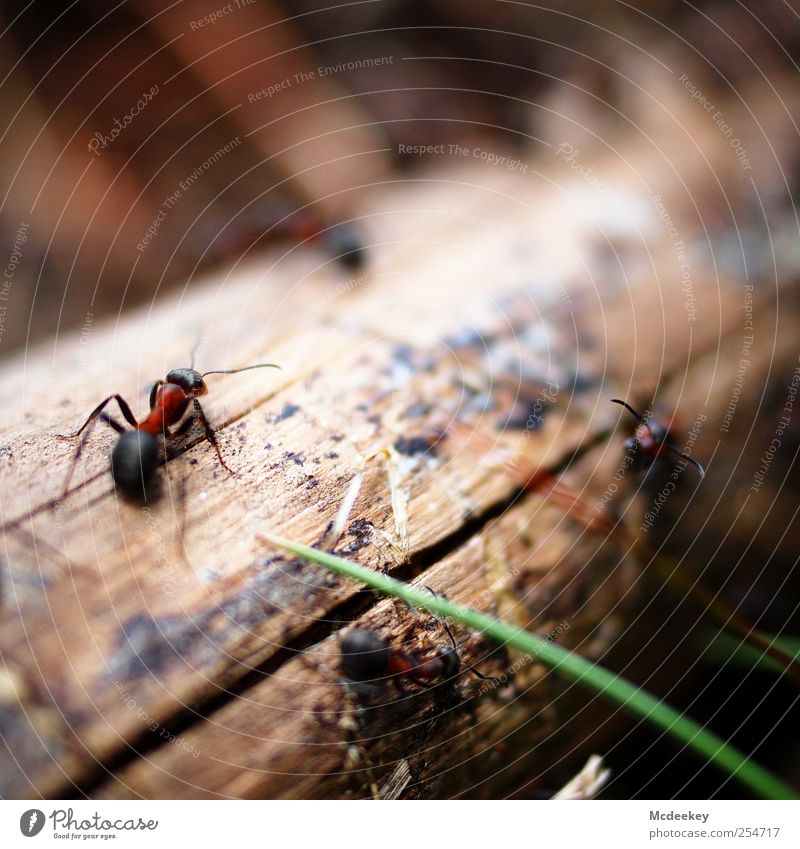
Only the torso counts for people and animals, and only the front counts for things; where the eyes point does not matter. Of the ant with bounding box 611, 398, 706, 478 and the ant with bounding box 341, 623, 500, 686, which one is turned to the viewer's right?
the ant with bounding box 341, 623, 500, 686

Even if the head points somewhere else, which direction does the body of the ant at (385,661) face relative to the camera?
to the viewer's right

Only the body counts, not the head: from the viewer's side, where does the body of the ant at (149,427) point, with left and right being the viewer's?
facing away from the viewer and to the right of the viewer

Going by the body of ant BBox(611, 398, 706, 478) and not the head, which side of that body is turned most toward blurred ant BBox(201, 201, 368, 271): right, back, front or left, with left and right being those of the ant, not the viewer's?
right

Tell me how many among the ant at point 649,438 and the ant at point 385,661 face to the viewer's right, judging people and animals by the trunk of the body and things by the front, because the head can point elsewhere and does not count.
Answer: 1
